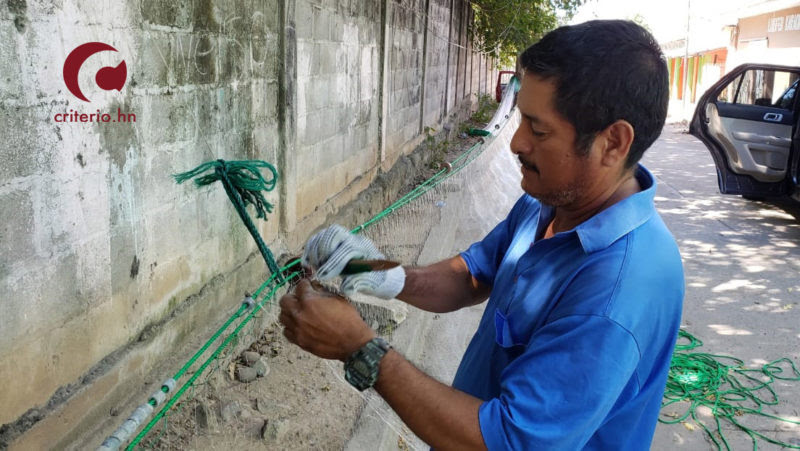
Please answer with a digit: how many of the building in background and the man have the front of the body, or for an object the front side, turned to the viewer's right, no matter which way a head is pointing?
0

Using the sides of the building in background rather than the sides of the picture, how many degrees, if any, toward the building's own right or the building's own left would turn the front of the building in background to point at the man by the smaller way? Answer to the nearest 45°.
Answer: approximately 45° to the building's own left

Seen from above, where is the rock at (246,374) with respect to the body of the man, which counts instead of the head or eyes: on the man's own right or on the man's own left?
on the man's own right

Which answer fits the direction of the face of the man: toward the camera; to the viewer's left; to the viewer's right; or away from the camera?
to the viewer's left

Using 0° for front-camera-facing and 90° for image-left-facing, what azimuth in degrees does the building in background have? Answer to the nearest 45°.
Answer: approximately 45°

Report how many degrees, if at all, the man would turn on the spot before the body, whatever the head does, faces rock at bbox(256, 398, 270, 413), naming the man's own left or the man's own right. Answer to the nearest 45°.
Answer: approximately 45° to the man's own right

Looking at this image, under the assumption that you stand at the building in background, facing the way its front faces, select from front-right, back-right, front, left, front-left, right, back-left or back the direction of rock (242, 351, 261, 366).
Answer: front-left

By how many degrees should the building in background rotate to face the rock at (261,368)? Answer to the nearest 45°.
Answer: approximately 45° to its left

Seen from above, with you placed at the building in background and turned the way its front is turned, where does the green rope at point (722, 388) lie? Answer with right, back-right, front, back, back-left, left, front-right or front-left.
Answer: front-left

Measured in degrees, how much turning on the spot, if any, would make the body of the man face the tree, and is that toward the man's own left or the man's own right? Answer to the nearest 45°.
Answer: approximately 90° to the man's own right

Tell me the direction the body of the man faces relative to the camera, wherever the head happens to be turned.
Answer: to the viewer's left
